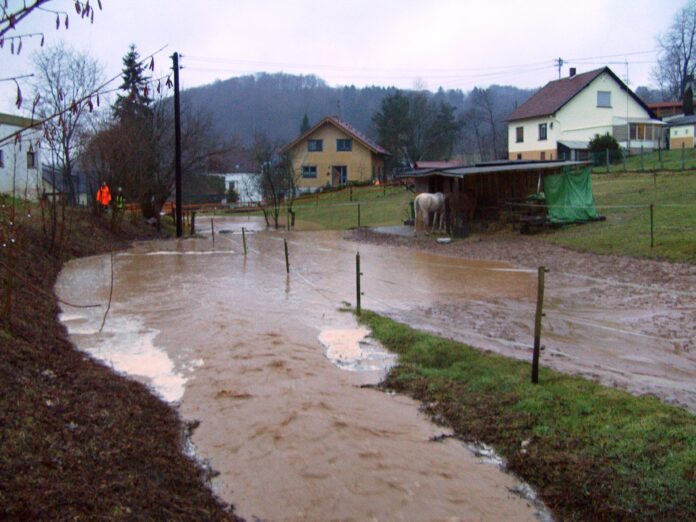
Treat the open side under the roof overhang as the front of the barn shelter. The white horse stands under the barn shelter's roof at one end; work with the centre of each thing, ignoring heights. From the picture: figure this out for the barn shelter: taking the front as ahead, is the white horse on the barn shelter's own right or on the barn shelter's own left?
on the barn shelter's own right

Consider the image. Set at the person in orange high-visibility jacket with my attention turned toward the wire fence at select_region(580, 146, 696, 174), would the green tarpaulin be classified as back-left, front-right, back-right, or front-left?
front-right

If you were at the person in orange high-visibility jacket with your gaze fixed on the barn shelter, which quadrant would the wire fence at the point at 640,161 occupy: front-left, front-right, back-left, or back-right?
front-left

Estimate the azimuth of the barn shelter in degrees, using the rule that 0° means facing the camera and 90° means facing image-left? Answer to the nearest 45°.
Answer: approximately 45°

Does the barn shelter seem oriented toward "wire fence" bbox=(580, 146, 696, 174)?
no
